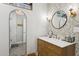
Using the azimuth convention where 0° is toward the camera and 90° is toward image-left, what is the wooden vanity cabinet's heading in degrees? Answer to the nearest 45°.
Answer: approximately 45°

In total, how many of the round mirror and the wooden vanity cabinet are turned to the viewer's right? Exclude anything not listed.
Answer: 0

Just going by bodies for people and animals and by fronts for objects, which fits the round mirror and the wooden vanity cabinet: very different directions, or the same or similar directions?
same or similar directions
